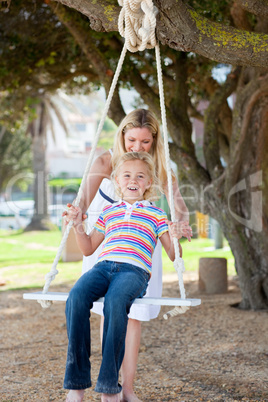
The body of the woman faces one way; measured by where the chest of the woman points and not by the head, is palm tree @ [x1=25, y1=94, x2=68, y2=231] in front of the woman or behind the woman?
behind

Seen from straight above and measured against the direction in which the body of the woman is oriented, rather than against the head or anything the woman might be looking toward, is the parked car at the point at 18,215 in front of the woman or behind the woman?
behind

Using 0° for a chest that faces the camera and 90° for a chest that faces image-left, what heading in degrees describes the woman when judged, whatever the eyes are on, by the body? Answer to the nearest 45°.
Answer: approximately 0°
